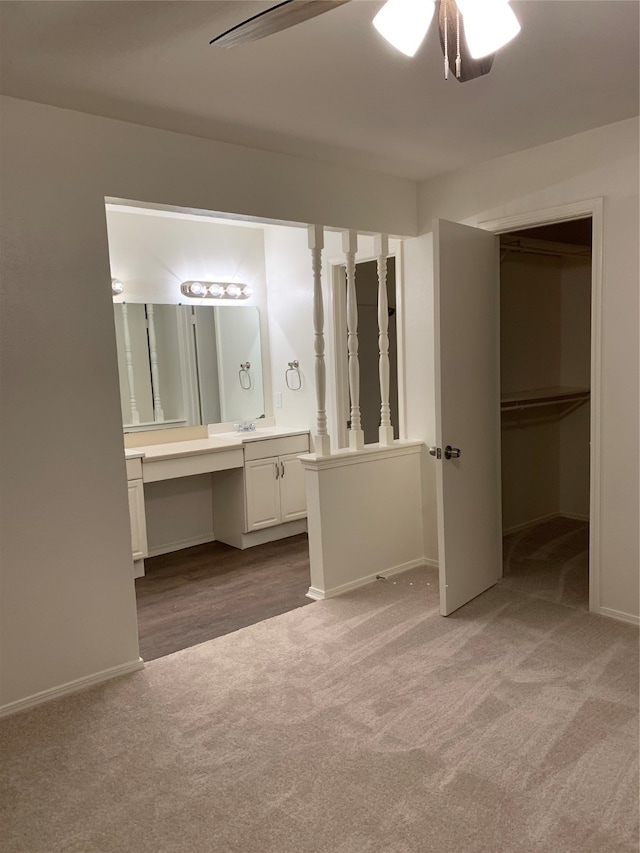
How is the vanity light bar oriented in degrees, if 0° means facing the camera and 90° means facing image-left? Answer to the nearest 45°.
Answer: approximately 315°

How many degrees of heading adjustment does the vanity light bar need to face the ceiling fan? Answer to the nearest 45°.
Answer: approximately 45° to its right

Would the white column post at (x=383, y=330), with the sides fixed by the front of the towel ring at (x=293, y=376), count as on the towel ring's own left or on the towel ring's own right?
on the towel ring's own left
